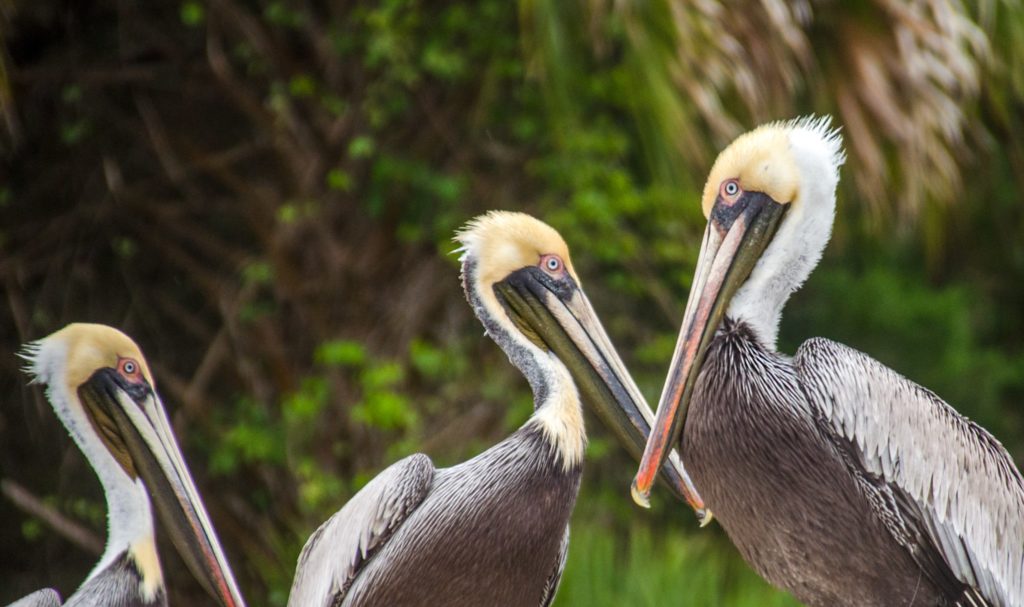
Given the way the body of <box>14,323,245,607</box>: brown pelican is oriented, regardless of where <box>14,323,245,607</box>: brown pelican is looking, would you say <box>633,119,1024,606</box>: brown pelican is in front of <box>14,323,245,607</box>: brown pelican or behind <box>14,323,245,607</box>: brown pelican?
in front

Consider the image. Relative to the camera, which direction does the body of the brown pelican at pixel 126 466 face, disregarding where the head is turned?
to the viewer's right
